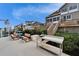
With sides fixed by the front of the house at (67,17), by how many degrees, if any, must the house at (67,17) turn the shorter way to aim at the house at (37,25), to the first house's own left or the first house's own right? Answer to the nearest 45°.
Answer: approximately 45° to the first house's own right

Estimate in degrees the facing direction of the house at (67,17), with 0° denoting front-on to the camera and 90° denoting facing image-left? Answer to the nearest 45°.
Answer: approximately 45°

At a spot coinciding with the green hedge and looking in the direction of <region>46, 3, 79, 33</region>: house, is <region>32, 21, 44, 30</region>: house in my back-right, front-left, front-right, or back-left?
front-left
